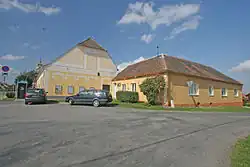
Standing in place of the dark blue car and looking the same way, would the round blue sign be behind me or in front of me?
in front

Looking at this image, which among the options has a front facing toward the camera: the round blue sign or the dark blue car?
the round blue sign

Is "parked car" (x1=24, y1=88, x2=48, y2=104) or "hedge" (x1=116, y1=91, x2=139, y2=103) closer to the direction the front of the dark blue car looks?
the parked car

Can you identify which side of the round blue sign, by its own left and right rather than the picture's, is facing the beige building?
left

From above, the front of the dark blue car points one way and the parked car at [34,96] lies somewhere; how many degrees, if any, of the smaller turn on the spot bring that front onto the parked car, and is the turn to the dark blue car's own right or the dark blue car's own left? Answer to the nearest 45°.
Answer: approximately 45° to the dark blue car's own left

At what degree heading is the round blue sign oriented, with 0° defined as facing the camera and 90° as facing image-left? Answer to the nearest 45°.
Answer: approximately 0°

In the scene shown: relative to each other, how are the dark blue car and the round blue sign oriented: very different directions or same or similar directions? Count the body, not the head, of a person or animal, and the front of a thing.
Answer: very different directions

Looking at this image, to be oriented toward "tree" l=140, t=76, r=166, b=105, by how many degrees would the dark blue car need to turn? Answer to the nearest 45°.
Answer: approximately 135° to its right

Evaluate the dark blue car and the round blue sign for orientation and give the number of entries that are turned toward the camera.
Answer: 1

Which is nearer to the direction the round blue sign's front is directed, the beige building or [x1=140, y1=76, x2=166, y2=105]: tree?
the tree

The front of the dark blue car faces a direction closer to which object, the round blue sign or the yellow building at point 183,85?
the round blue sign

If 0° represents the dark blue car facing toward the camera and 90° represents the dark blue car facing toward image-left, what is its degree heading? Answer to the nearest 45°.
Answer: approximately 135°

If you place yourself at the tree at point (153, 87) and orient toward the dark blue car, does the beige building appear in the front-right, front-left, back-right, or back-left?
front-right
